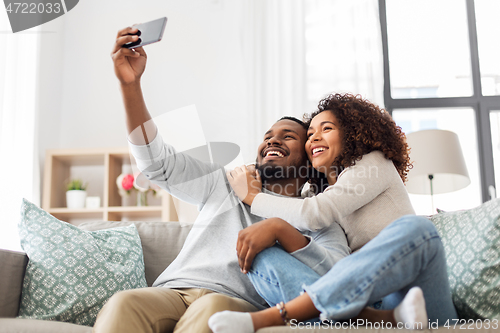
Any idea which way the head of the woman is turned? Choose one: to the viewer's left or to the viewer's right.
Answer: to the viewer's left

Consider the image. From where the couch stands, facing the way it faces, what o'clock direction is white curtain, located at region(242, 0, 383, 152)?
The white curtain is roughly at 7 o'clock from the couch.

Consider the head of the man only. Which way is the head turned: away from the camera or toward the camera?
toward the camera

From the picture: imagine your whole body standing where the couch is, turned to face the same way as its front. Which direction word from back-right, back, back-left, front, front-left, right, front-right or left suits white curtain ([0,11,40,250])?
back-right

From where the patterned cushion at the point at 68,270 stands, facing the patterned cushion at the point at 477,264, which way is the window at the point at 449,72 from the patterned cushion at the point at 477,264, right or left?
left

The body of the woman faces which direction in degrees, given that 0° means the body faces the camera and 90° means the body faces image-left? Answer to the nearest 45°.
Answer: approximately 90°

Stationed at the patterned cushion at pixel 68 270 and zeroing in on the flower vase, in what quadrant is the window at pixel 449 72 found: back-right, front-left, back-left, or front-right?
front-right

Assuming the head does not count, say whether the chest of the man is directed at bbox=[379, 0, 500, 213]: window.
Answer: no

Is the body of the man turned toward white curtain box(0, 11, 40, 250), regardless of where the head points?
no

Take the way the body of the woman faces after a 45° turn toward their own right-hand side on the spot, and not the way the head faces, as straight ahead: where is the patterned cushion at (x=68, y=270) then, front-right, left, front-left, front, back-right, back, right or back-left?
front-left

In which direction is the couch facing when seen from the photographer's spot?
facing the viewer

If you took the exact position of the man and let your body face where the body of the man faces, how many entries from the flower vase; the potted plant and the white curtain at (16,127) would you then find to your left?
0

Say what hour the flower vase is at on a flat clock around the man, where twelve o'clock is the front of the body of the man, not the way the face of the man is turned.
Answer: The flower vase is roughly at 4 o'clock from the man.
